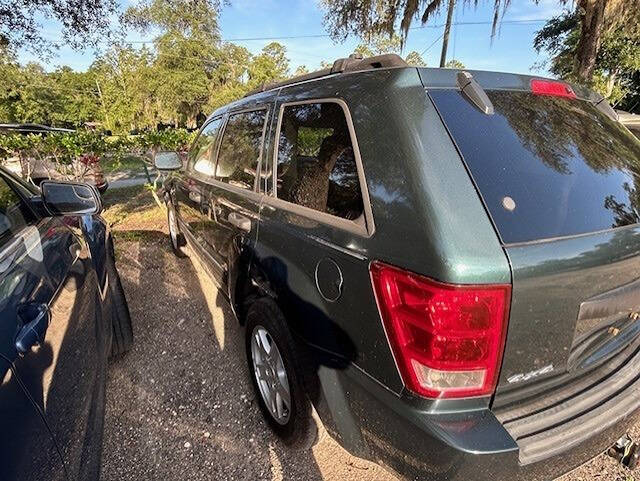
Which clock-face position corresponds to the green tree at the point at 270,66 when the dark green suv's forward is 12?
The green tree is roughly at 1 o'clock from the dark green suv.

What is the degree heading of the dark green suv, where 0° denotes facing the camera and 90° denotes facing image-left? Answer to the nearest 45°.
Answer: approximately 135°

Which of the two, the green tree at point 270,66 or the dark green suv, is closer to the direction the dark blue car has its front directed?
the green tree

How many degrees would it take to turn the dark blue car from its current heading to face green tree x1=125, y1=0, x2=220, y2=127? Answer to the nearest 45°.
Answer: approximately 45° to its left

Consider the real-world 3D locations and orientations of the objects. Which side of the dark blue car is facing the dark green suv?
right

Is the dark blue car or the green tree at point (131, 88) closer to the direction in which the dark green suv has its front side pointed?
the green tree

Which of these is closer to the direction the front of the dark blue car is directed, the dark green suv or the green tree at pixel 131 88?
the green tree

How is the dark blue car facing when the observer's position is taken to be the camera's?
facing away from the viewer and to the right of the viewer
